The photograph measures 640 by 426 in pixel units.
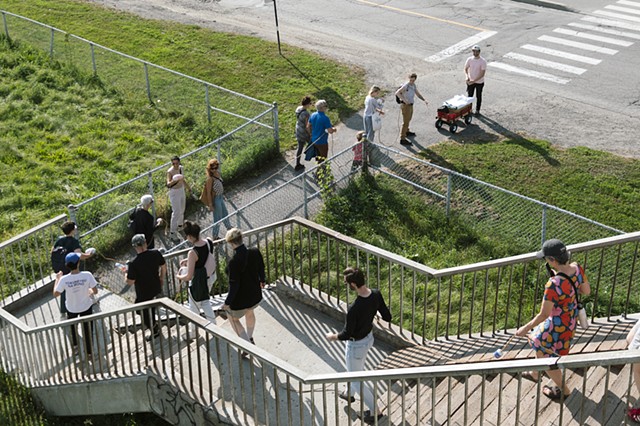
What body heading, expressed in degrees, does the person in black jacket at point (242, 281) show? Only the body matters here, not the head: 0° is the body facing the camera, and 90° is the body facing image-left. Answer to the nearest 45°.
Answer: approximately 135°

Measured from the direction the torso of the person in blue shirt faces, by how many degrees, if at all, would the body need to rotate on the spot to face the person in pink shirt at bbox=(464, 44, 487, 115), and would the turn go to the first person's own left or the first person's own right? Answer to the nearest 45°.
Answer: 0° — they already face them

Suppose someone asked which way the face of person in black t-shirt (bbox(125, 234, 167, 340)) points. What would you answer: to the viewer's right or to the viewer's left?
to the viewer's left

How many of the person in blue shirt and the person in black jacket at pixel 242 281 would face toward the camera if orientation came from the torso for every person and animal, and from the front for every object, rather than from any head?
0

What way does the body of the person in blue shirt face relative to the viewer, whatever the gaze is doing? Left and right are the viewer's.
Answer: facing away from the viewer and to the right of the viewer

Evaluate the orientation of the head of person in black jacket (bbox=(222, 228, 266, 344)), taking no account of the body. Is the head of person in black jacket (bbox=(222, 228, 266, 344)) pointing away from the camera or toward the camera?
away from the camera

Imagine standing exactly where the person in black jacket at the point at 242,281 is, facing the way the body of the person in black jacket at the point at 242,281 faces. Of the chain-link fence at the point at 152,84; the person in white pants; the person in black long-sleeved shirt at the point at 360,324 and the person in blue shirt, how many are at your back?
1

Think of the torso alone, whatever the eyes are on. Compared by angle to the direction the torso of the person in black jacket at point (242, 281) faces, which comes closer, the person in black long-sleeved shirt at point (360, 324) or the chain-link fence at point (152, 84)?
the chain-link fence

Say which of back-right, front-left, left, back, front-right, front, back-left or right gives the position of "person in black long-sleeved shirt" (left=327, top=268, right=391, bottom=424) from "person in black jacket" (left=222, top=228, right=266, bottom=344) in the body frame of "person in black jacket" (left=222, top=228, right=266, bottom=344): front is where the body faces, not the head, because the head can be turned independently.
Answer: back

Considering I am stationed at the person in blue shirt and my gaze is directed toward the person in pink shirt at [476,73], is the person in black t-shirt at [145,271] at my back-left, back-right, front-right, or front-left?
back-right

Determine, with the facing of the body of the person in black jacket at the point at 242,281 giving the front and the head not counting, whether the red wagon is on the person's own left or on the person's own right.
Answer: on the person's own right

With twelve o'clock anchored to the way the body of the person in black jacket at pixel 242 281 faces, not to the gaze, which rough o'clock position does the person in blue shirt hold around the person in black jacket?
The person in blue shirt is roughly at 2 o'clock from the person in black jacket.

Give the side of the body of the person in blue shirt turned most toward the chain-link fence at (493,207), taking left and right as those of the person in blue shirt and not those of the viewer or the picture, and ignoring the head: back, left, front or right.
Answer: right

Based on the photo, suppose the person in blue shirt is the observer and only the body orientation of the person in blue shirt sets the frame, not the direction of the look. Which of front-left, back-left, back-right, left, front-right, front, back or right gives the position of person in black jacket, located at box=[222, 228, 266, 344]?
back-right

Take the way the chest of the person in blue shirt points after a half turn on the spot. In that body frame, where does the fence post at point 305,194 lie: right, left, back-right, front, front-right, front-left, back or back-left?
front-left

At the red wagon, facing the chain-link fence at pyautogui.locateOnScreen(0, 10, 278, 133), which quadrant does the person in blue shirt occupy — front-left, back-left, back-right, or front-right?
front-left
